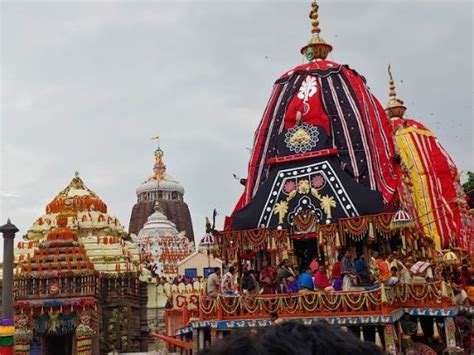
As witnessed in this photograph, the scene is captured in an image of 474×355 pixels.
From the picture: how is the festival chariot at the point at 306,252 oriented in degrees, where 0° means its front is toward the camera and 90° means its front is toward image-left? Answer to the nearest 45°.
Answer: approximately 0°
